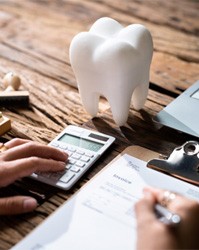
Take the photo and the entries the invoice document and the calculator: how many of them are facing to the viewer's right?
0

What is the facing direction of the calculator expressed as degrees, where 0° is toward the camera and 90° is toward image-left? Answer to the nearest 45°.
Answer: approximately 45°
